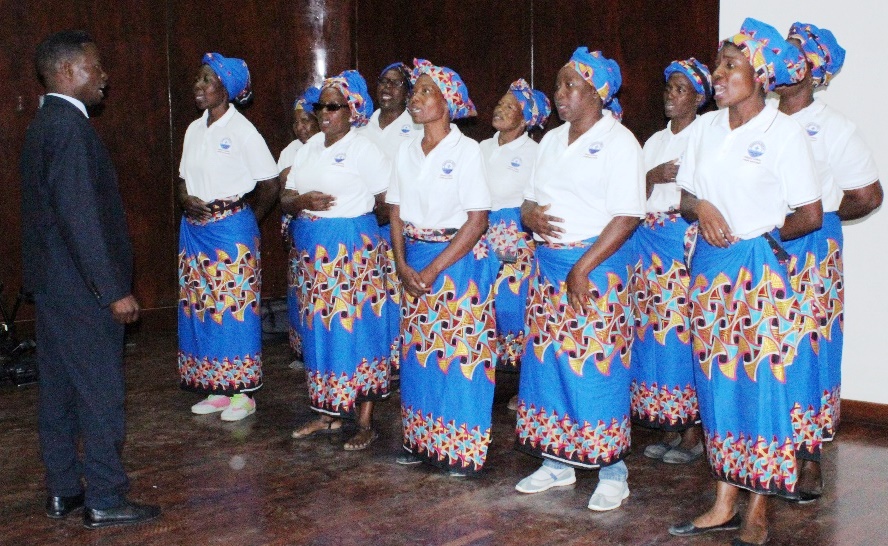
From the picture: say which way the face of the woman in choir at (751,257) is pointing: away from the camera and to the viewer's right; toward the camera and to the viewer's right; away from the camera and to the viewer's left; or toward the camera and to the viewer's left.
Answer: toward the camera and to the viewer's left

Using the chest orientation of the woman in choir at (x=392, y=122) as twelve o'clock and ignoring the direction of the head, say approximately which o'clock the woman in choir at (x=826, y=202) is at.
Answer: the woman in choir at (x=826, y=202) is roughly at 9 o'clock from the woman in choir at (x=392, y=122).

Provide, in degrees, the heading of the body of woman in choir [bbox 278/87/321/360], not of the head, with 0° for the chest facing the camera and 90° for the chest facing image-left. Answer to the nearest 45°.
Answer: approximately 45°

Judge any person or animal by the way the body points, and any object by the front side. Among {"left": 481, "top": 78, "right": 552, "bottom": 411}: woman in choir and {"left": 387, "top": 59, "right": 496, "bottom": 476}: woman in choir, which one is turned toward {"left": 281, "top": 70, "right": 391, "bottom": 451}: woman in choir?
{"left": 481, "top": 78, "right": 552, "bottom": 411}: woman in choir

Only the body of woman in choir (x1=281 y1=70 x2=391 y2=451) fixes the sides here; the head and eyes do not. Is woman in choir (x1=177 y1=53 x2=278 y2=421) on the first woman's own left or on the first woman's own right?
on the first woman's own right

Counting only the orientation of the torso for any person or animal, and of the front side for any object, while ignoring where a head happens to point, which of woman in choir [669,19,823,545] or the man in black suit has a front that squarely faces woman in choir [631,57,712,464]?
the man in black suit

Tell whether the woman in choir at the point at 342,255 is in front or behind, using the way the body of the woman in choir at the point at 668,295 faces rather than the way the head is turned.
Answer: in front

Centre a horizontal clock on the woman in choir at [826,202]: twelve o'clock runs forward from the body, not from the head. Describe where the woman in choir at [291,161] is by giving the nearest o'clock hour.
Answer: the woman in choir at [291,161] is roughly at 2 o'clock from the woman in choir at [826,202].

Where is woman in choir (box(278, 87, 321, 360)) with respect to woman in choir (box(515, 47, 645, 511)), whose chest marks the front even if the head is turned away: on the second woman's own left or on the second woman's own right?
on the second woman's own right

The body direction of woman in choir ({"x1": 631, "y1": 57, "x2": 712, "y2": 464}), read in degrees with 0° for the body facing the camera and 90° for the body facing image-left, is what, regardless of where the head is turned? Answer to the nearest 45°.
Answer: approximately 45°

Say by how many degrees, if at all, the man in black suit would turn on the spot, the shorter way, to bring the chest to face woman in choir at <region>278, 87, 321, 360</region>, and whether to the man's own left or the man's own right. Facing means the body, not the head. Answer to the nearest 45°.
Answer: approximately 45° to the man's own left

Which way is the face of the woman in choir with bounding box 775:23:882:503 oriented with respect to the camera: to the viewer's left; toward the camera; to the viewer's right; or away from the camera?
to the viewer's left

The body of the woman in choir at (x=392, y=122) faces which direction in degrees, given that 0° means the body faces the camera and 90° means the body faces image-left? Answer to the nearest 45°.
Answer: approximately 45°

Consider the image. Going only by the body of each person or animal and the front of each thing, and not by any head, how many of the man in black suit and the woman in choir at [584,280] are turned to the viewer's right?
1

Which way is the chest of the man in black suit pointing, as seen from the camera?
to the viewer's right

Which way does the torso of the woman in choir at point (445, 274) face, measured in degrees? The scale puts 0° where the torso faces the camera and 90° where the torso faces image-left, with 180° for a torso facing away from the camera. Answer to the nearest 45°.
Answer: approximately 45°

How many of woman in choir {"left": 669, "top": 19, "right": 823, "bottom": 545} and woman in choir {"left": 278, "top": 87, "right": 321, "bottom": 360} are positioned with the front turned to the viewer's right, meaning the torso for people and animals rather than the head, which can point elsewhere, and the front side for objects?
0
